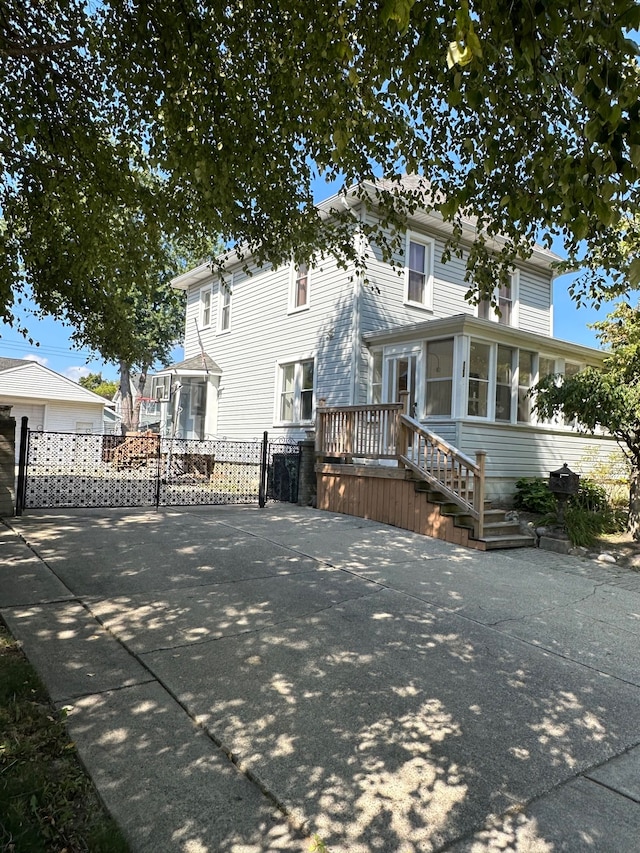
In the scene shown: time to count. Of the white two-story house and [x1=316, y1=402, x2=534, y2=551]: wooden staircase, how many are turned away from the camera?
0

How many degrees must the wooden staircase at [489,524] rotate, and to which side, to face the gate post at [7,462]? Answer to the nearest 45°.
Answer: approximately 135° to its right

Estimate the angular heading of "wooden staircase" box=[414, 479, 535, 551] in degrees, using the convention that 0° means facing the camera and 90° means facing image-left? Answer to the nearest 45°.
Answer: approximately 315°

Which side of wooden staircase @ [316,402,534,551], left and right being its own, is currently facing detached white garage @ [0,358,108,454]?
back

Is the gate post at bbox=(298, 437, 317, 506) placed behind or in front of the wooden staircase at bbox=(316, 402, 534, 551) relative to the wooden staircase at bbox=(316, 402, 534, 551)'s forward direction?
behind

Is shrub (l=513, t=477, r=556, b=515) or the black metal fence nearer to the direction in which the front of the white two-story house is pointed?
the shrub

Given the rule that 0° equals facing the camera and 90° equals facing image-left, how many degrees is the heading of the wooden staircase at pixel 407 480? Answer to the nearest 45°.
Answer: approximately 315°

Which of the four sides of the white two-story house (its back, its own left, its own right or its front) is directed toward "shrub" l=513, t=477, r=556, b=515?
front

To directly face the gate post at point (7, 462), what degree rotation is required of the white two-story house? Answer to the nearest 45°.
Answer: approximately 90° to its right

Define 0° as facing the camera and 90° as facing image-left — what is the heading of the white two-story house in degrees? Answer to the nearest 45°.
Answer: approximately 315°
